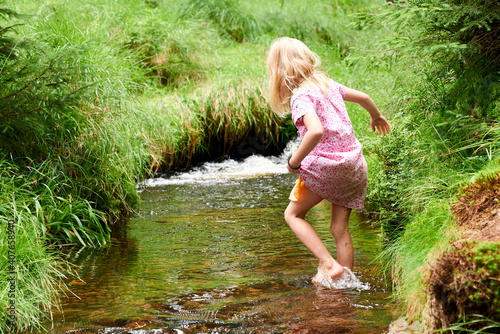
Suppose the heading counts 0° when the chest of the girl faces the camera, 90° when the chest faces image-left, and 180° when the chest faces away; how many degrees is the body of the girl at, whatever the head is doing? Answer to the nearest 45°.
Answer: approximately 135°

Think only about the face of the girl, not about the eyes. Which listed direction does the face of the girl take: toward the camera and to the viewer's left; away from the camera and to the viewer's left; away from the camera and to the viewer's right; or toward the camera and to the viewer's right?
away from the camera and to the viewer's left
